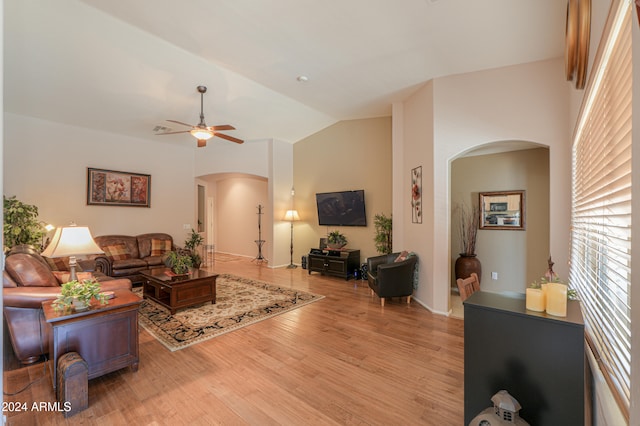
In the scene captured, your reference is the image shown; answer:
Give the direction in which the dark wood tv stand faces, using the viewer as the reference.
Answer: facing the viewer and to the left of the viewer

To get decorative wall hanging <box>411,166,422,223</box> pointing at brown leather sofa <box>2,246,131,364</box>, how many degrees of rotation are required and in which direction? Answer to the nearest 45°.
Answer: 0° — it already faces it

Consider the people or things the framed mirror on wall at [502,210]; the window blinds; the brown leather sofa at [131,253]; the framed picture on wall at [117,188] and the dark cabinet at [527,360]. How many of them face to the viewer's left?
1

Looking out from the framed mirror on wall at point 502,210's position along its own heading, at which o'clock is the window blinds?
The window blinds is roughly at 12 o'clock from the framed mirror on wall.

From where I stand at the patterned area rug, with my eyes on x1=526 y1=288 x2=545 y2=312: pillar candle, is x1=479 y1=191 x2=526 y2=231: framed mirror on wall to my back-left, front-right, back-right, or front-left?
front-left

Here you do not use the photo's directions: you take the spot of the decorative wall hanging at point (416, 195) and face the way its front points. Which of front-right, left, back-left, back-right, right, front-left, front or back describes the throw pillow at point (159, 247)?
front-right

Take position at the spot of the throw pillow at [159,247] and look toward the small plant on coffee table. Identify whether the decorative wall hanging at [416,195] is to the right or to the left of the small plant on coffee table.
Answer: left

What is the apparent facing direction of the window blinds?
to the viewer's left

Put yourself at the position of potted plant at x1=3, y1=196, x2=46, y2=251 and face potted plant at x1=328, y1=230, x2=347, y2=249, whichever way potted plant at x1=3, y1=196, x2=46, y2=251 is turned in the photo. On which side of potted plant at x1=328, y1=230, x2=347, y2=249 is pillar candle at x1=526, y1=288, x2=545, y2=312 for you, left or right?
right

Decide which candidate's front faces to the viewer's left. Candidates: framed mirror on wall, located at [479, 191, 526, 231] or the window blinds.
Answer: the window blinds

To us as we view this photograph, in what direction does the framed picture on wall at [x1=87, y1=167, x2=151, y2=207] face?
facing the viewer and to the right of the viewer

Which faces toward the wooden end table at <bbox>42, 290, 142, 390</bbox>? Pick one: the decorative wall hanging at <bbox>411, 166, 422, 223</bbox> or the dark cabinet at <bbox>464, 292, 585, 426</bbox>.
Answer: the decorative wall hanging

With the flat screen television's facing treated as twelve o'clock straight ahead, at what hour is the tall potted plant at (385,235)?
The tall potted plant is roughly at 9 o'clock from the flat screen television.

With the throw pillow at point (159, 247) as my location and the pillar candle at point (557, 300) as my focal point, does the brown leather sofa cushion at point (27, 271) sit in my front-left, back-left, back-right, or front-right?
front-right
